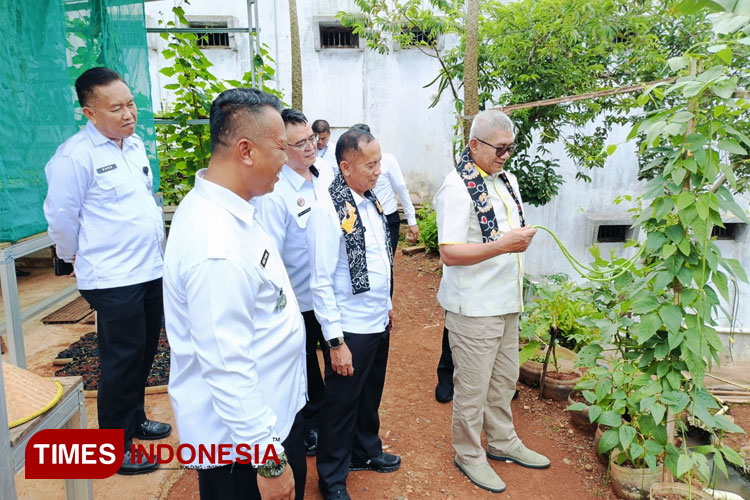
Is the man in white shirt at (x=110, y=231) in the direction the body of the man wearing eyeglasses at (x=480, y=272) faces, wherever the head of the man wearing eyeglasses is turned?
no

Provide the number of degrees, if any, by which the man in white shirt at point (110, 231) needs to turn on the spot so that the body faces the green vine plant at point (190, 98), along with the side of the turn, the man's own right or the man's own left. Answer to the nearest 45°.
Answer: approximately 135° to the man's own left

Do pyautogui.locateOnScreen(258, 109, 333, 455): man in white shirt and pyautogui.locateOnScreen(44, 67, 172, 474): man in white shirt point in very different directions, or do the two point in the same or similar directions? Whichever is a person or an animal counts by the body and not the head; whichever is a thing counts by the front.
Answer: same or similar directions

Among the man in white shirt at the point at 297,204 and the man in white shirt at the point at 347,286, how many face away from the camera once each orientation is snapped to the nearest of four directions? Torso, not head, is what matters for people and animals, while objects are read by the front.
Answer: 0

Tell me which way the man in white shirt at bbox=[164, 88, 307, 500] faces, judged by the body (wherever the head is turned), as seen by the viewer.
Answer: to the viewer's right

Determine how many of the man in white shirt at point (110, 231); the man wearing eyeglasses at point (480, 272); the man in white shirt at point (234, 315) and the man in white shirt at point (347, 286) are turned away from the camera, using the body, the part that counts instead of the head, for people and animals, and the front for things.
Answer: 0

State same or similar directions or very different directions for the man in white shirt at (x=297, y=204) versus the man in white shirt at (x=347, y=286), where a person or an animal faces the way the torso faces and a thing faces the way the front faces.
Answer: same or similar directions

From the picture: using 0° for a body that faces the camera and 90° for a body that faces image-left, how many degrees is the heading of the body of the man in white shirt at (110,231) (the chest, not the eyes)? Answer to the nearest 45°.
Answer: approximately 315°

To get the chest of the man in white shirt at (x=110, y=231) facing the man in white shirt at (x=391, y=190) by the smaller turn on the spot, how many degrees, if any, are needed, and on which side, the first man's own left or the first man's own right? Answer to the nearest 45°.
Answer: approximately 90° to the first man's own left

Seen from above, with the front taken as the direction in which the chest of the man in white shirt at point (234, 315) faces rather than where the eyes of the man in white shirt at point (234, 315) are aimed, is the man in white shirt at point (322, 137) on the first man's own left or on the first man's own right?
on the first man's own left

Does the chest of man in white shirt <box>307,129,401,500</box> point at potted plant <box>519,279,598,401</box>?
no

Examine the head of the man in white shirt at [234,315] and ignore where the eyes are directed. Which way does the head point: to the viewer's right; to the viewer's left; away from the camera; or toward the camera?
to the viewer's right

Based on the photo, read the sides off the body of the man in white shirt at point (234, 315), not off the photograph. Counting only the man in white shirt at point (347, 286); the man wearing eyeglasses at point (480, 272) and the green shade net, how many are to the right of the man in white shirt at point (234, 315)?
0

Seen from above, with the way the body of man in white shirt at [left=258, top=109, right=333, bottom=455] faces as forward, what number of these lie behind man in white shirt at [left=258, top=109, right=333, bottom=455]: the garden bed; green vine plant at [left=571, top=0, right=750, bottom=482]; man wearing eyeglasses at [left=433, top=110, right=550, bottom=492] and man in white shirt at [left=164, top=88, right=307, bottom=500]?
1
